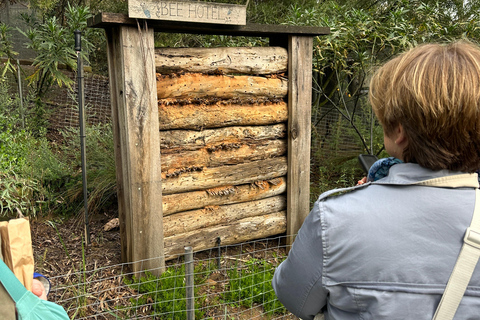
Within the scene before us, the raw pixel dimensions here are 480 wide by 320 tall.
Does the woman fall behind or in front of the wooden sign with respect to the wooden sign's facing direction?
in front

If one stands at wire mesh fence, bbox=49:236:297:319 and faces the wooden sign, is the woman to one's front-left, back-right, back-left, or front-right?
back-right

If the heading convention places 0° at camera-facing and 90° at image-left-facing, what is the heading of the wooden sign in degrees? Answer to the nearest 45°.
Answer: approximately 0°

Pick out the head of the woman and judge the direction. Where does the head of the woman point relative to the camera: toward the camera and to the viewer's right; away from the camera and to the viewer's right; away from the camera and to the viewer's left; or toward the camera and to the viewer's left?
away from the camera and to the viewer's left
